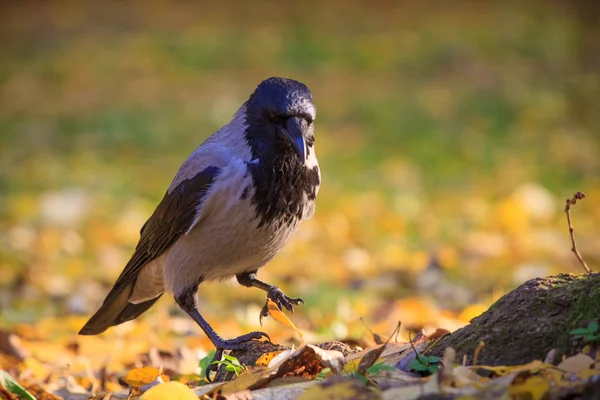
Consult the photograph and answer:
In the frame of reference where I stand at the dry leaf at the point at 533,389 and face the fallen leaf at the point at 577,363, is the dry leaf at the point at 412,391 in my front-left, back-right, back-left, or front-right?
back-left

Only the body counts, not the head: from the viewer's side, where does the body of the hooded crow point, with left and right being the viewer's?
facing the viewer and to the right of the viewer

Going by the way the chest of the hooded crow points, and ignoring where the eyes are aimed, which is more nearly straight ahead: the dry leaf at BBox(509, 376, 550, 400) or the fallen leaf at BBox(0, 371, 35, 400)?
the dry leaf

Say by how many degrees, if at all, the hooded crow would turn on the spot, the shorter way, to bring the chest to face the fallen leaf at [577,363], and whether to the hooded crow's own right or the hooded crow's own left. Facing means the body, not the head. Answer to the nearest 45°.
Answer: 0° — it already faces it

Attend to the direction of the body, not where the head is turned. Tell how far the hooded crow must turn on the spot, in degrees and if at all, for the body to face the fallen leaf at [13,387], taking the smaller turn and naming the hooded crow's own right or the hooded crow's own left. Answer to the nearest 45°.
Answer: approximately 90° to the hooded crow's own right

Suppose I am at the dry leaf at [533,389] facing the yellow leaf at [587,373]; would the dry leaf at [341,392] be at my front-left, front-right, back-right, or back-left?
back-left

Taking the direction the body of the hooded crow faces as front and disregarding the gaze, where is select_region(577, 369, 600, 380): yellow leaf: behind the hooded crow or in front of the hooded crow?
in front
